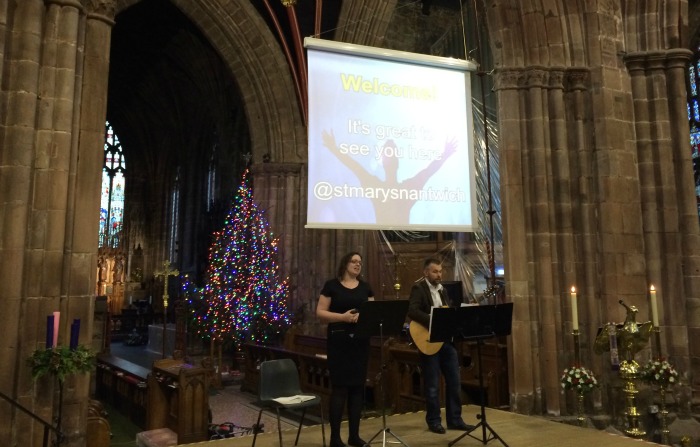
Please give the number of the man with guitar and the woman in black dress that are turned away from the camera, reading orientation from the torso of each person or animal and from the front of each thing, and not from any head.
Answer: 0

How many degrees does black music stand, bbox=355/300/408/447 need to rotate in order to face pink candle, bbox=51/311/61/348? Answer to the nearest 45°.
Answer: approximately 45° to its left

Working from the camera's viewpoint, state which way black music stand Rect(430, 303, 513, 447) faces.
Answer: facing away from the viewer

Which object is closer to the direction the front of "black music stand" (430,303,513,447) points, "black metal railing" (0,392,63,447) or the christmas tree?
the christmas tree

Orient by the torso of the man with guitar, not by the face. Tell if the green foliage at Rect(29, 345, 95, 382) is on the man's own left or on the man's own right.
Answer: on the man's own right

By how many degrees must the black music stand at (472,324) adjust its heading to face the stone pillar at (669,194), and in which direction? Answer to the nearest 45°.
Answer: approximately 45° to its right

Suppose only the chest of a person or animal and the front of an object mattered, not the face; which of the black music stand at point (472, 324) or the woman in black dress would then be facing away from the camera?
the black music stand

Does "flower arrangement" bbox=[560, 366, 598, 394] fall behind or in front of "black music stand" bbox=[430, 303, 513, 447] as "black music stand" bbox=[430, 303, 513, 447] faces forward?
in front

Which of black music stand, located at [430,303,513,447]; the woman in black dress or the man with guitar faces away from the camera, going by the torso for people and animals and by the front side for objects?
the black music stand

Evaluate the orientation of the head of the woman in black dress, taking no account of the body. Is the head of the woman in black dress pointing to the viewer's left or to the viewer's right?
to the viewer's right

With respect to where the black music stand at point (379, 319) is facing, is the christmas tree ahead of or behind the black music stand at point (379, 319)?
ahead

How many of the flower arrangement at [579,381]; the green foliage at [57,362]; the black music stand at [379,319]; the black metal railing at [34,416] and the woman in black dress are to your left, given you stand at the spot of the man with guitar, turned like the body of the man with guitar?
1

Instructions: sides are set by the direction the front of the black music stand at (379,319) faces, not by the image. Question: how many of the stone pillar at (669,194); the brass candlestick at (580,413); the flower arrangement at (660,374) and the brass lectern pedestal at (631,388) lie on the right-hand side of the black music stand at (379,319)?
4

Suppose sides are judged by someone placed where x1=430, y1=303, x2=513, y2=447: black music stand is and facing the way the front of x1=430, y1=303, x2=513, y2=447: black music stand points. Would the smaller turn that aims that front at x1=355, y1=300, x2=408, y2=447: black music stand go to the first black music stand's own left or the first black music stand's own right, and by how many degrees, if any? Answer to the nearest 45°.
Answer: approximately 135° to the first black music stand's own left

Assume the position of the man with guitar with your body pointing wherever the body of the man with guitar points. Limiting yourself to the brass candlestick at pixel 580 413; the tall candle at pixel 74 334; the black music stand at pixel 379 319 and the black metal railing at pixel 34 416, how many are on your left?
1
